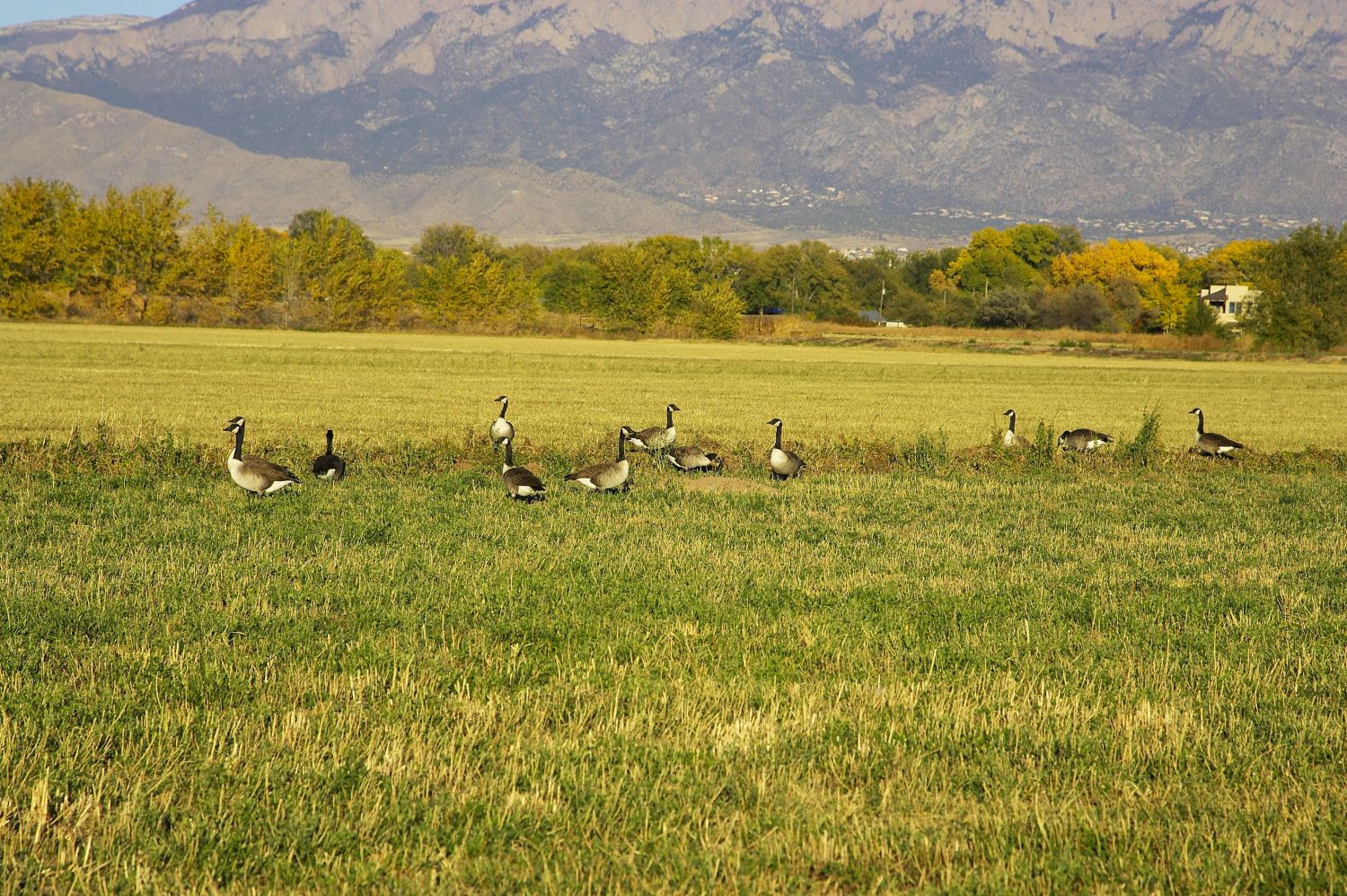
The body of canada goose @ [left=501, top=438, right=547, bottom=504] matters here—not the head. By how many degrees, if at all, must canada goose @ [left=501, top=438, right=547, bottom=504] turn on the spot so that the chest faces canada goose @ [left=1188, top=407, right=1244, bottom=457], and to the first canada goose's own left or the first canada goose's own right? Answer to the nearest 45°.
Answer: approximately 90° to the first canada goose's own right

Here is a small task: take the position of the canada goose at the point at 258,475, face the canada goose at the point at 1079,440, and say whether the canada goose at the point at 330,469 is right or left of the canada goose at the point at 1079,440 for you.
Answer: left

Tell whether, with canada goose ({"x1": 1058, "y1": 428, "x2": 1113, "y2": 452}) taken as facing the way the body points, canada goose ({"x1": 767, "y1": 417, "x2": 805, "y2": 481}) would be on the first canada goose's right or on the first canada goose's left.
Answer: on the first canada goose's left

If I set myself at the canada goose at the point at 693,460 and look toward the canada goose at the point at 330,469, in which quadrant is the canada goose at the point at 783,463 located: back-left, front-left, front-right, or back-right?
back-left

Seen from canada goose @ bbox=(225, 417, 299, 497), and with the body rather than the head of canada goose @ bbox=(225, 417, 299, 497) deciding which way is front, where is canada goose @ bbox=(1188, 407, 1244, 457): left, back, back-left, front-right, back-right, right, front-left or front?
back

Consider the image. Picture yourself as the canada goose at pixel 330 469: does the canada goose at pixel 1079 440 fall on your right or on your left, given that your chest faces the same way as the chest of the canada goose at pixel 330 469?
on your right

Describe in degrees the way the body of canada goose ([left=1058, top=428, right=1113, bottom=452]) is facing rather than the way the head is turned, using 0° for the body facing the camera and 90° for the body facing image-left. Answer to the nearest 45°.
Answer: approximately 90°

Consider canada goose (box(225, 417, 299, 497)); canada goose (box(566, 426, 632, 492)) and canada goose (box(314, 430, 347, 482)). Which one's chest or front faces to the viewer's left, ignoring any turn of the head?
canada goose (box(225, 417, 299, 497))

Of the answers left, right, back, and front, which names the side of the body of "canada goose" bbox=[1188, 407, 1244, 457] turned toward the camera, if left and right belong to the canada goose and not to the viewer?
left

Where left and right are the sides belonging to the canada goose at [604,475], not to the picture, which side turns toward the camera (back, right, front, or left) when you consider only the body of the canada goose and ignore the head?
right

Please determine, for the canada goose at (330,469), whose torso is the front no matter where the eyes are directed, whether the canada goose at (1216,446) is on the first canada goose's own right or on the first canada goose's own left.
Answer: on the first canada goose's own right

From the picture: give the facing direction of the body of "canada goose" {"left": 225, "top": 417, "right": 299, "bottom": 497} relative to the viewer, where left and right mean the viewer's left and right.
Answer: facing to the left of the viewer

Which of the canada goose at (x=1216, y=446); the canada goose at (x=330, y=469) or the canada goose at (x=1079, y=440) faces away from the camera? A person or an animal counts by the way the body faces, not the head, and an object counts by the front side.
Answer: the canada goose at (x=330, y=469)

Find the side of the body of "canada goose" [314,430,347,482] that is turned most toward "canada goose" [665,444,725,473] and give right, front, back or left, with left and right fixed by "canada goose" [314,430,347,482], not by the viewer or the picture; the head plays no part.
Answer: right

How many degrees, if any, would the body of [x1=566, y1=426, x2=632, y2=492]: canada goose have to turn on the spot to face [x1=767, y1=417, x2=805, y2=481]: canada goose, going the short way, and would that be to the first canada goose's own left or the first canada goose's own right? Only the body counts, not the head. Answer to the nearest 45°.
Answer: approximately 45° to the first canada goose's own left
